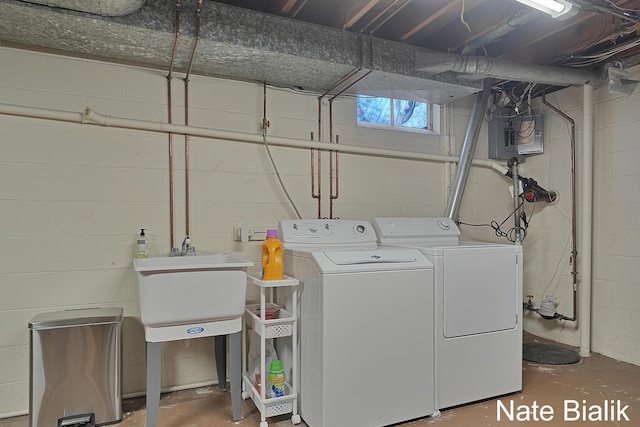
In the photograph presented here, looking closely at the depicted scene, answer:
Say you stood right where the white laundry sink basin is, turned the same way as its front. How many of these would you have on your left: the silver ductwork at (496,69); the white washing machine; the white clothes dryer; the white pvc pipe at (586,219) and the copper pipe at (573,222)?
5

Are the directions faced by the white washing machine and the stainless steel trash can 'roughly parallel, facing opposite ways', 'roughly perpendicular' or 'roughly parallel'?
roughly parallel

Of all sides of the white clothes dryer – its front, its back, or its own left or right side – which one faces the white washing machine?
right

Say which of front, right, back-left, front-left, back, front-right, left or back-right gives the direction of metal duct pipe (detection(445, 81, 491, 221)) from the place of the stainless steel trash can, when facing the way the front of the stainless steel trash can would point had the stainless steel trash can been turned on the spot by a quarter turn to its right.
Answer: back

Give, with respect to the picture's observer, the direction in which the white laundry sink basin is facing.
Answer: facing the viewer

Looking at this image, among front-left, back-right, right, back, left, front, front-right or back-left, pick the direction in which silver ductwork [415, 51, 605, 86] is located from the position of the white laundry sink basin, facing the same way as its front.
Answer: left

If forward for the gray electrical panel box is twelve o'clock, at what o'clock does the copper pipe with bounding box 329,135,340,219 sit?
The copper pipe is roughly at 3 o'clock from the gray electrical panel box.

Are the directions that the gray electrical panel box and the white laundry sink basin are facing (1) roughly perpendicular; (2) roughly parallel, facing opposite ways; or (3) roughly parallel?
roughly parallel

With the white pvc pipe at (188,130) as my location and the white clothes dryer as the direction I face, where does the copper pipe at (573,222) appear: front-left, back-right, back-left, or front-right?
front-left

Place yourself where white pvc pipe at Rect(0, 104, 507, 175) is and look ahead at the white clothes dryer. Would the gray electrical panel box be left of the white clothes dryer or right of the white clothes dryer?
left

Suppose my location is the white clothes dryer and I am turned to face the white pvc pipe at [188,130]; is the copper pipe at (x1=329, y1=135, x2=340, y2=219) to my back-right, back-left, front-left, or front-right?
front-right

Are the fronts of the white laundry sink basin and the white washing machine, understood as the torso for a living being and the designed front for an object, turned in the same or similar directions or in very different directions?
same or similar directions

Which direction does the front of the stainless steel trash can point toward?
toward the camera

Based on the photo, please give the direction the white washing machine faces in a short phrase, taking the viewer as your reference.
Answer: facing the viewer and to the right of the viewer
